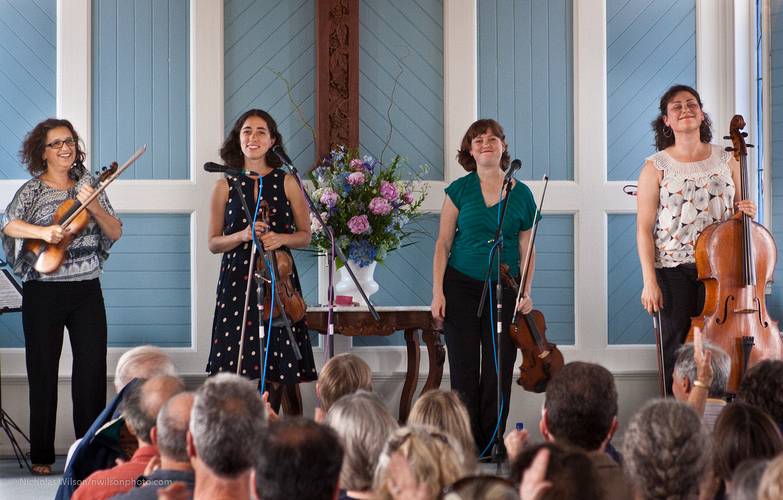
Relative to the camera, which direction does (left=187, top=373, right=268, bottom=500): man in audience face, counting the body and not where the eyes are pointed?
away from the camera

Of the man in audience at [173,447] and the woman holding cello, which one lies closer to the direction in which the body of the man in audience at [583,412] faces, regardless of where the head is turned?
the woman holding cello

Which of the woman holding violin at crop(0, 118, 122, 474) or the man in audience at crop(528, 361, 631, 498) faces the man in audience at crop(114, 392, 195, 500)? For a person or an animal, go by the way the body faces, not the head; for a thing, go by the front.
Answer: the woman holding violin

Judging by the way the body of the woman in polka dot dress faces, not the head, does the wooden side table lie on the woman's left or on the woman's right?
on the woman's left

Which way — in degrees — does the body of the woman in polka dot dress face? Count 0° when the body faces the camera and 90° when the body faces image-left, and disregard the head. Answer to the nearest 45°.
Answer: approximately 0°

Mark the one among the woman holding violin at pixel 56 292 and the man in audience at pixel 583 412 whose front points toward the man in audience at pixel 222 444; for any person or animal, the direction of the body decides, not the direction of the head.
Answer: the woman holding violin

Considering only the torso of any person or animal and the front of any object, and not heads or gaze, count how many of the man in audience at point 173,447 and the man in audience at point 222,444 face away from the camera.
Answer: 2

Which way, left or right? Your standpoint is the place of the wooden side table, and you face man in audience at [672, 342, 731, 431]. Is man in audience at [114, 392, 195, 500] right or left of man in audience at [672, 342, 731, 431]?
right

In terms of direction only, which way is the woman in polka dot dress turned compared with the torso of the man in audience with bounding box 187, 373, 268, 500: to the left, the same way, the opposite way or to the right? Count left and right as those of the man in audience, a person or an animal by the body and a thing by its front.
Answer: the opposite way

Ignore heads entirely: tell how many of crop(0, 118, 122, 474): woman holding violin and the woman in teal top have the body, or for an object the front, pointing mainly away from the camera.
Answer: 0

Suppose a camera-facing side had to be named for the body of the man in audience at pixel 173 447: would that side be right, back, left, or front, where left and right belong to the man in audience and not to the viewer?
back

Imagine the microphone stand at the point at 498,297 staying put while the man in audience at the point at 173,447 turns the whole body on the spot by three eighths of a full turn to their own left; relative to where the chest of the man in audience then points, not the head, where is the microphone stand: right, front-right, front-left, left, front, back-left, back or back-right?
back

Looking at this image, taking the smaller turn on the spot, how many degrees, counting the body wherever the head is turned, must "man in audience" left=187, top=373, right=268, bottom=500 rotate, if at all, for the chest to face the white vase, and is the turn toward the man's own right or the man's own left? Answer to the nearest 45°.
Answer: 0° — they already face it
